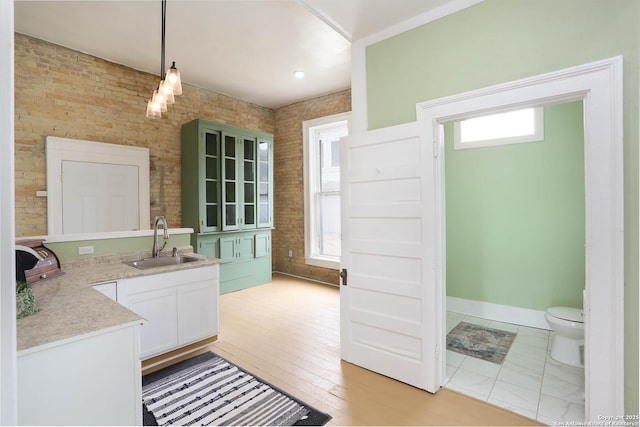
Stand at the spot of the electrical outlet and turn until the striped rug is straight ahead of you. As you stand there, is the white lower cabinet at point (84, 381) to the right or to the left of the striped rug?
right

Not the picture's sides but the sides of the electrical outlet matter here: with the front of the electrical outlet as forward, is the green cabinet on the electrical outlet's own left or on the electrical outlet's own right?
on the electrical outlet's own left

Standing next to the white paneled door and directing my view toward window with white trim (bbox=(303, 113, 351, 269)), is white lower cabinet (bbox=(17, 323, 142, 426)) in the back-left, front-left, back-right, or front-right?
back-left

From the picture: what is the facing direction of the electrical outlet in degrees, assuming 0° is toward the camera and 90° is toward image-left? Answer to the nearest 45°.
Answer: approximately 0°

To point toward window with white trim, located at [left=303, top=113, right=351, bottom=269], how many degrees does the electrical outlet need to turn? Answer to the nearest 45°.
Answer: approximately 90° to its left

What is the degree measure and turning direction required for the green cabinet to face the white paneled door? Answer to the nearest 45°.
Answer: approximately 45° to its right

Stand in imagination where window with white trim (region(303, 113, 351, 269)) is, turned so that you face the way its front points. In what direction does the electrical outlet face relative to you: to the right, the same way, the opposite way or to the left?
to the left

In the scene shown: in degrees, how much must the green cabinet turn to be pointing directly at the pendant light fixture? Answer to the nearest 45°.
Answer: approximately 45° to its right

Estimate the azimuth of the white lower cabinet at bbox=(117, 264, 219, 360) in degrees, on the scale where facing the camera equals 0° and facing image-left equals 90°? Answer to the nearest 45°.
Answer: approximately 315°
